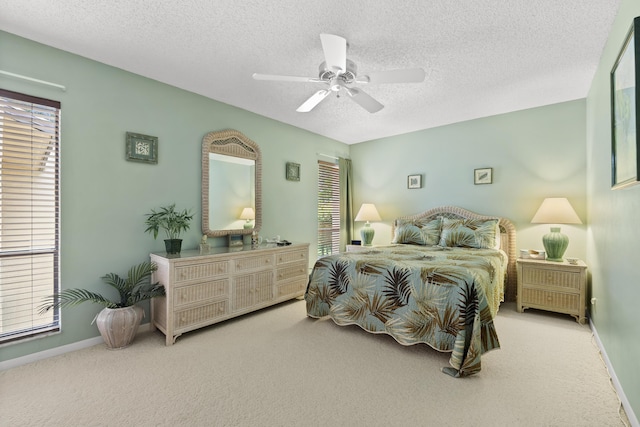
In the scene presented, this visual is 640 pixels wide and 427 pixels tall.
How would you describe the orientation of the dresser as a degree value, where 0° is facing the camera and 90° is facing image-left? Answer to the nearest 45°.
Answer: approximately 315°

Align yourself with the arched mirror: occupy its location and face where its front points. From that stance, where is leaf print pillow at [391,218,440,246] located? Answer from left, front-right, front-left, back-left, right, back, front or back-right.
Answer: front-left

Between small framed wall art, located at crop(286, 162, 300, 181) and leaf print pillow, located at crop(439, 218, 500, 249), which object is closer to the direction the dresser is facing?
the leaf print pillow

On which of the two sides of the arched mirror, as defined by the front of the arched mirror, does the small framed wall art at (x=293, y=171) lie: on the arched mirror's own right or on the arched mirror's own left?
on the arched mirror's own left

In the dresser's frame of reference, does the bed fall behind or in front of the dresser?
in front

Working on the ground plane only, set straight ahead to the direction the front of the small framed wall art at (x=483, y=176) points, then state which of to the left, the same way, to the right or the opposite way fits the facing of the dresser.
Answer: to the left

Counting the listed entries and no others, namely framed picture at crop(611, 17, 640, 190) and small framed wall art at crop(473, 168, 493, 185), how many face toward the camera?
1

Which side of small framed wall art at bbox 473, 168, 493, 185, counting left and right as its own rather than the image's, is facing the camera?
front

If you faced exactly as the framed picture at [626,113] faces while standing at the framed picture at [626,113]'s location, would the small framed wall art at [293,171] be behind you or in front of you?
in front

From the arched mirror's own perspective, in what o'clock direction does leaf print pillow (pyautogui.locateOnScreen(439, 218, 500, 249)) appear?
The leaf print pillow is roughly at 11 o'clock from the arched mirror.

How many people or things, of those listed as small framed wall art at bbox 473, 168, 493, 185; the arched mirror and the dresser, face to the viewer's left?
0

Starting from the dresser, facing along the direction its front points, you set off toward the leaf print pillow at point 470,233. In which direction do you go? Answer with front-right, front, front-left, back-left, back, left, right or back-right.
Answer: front-left

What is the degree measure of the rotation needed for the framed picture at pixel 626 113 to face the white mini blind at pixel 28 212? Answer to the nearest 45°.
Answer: approximately 45° to its left

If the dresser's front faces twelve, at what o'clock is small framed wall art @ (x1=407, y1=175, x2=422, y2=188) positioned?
The small framed wall art is roughly at 10 o'clock from the dresser.

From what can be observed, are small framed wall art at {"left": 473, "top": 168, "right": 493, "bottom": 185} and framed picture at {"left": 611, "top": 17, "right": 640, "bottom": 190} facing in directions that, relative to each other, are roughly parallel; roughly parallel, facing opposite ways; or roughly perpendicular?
roughly perpendicular

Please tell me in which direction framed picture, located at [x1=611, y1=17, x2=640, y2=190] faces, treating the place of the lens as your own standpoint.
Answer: facing to the left of the viewer
